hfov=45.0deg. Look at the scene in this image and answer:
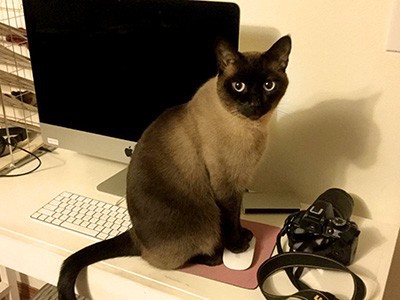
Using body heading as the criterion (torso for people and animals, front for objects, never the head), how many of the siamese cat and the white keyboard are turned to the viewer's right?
1

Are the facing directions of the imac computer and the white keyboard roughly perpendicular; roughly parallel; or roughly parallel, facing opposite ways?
roughly parallel

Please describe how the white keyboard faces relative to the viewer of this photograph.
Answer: facing the viewer and to the left of the viewer

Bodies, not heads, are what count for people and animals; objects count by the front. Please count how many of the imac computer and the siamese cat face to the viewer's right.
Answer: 1

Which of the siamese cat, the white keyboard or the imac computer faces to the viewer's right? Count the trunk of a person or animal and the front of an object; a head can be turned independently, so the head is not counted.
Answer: the siamese cat

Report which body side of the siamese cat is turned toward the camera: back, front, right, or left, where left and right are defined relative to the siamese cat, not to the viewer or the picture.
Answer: right

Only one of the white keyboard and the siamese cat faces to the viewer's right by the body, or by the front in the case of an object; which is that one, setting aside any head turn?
the siamese cat
